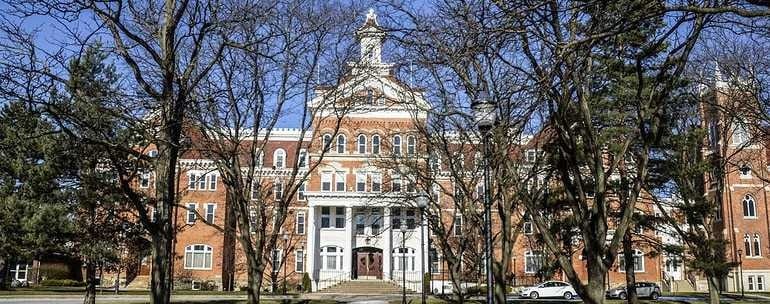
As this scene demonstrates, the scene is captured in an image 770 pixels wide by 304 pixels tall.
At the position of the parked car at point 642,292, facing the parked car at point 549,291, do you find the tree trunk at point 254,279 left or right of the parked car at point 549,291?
left

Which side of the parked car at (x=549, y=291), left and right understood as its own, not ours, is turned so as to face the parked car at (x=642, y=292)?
back

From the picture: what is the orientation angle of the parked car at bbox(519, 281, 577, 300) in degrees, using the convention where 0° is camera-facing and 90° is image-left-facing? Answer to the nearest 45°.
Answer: approximately 90°
